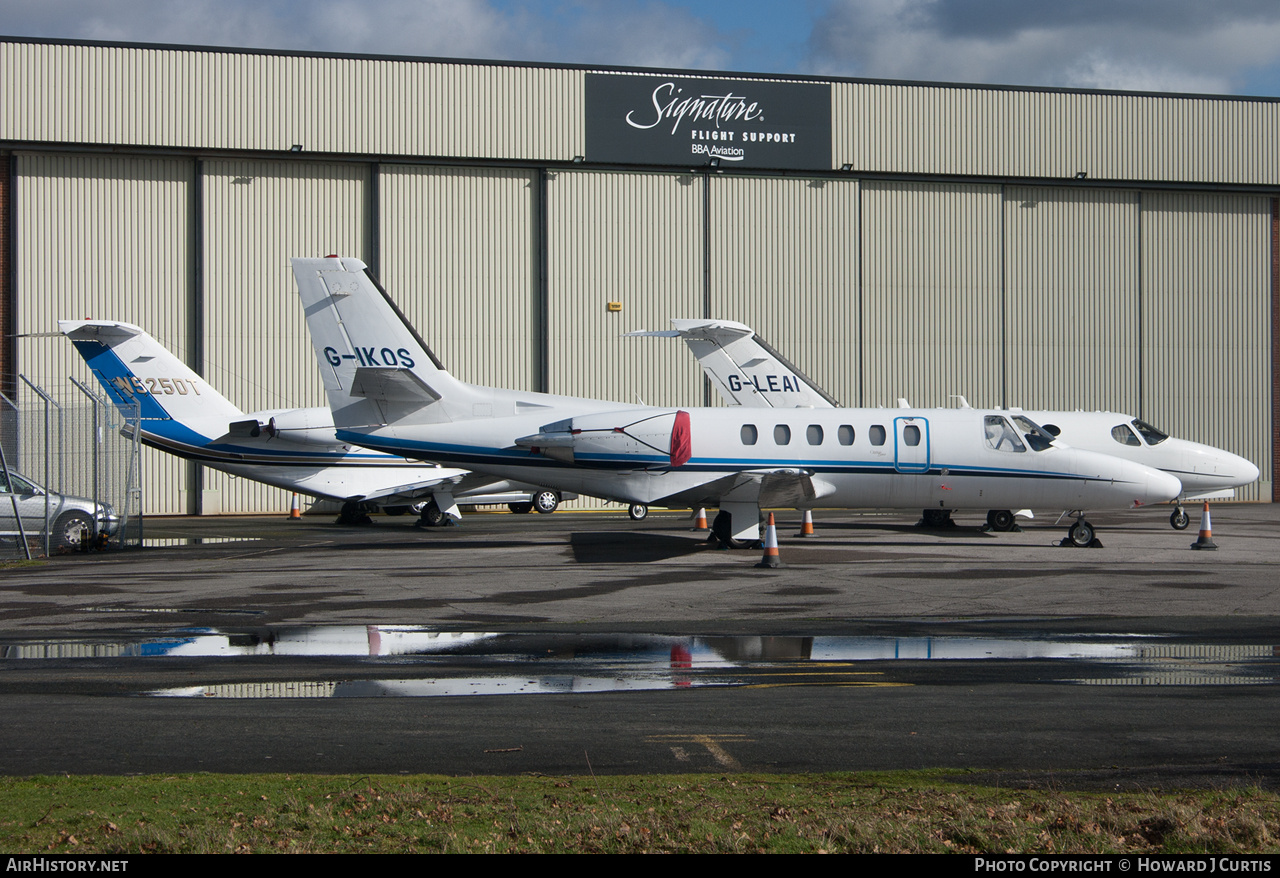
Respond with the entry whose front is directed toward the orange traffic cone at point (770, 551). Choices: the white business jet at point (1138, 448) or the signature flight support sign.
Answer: the signature flight support sign

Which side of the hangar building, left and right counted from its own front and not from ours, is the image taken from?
front

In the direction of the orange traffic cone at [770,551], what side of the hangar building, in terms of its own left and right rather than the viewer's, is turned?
front

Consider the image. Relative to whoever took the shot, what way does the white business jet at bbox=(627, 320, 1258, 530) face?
facing to the right of the viewer

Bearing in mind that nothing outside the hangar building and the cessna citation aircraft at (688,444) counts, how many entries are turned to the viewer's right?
1

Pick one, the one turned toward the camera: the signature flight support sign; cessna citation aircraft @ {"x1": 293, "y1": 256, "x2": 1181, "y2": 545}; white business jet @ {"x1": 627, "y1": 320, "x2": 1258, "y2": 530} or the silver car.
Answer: the signature flight support sign

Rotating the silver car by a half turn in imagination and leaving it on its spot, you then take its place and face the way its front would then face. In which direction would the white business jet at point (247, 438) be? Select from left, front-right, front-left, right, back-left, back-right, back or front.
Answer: back-right

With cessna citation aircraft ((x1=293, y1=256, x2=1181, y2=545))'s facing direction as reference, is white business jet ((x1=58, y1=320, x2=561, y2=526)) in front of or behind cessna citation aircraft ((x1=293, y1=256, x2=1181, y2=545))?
behind

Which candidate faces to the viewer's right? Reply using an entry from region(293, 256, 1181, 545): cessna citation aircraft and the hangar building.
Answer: the cessna citation aircraft

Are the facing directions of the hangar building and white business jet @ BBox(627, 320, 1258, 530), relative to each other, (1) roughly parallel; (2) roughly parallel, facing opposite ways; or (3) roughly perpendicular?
roughly perpendicular

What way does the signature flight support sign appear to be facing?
toward the camera

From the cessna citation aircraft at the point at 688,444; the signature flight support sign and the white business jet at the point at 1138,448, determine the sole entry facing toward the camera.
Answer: the signature flight support sign

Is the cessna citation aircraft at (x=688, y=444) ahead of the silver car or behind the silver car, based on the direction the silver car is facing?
ahead

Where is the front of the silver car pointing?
to the viewer's right

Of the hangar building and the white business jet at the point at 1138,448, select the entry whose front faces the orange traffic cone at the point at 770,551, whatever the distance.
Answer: the hangar building

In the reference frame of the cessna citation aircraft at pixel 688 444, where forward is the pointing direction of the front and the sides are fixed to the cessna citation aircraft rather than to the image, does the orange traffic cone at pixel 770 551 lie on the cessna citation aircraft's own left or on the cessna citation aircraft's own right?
on the cessna citation aircraft's own right

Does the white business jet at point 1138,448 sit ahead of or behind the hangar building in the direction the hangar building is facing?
ahead

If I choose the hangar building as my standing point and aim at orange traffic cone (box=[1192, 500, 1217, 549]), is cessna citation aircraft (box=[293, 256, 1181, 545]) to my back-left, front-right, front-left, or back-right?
front-right

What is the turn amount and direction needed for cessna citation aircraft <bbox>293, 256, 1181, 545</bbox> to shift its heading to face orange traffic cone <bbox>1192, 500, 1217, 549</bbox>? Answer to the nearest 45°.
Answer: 0° — it already faces it
